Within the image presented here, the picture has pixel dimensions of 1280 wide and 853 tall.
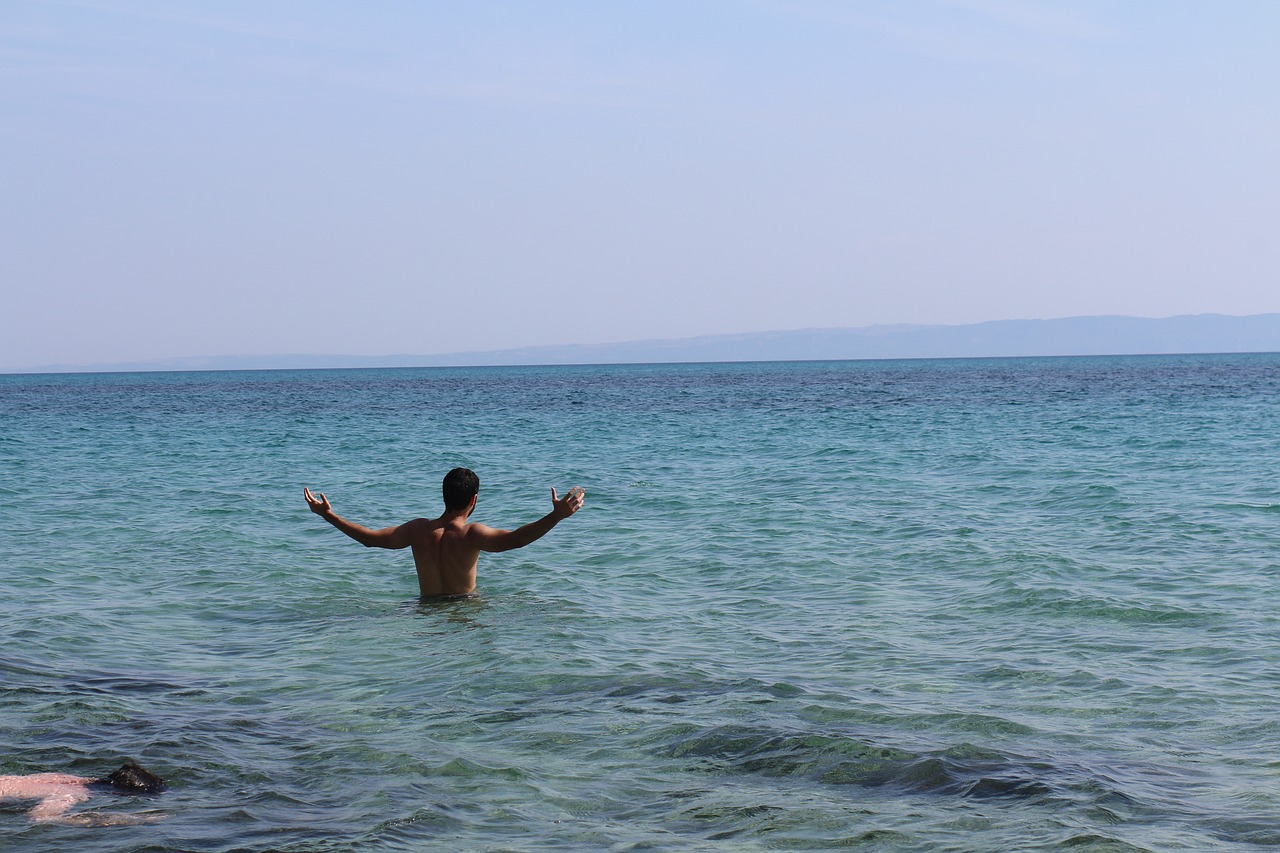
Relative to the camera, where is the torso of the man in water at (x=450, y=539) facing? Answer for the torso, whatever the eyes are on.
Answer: away from the camera

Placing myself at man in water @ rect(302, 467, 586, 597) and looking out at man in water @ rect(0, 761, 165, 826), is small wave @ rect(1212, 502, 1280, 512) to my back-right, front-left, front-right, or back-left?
back-left

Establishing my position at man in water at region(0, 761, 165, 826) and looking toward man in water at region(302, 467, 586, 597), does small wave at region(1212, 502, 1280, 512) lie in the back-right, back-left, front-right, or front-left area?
front-right

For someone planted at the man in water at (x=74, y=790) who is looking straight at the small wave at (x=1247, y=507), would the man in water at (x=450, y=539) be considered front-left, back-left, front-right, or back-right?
front-left

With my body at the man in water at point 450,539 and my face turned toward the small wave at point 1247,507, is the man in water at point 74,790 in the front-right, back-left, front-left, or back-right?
back-right

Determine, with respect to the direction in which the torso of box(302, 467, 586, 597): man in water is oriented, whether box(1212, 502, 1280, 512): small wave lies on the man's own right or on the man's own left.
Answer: on the man's own right

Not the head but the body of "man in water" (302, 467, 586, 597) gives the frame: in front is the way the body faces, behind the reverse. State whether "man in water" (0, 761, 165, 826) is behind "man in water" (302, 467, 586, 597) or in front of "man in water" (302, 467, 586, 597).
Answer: behind

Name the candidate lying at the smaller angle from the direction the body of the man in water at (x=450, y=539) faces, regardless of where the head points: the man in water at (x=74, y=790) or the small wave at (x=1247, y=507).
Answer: the small wave
